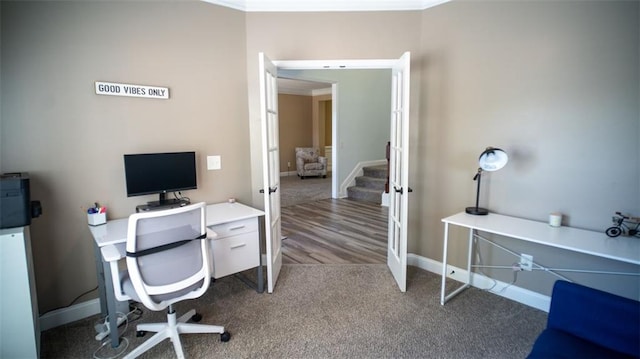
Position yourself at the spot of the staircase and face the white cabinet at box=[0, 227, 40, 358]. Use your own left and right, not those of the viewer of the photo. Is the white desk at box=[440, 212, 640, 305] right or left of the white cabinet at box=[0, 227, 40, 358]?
left

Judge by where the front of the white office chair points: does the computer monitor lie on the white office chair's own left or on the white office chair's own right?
on the white office chair's own right

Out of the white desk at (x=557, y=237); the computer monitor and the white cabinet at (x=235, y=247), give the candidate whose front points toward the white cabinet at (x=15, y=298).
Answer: the white desk

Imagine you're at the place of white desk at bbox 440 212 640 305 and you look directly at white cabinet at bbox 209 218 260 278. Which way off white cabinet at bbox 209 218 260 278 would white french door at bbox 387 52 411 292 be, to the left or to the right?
right

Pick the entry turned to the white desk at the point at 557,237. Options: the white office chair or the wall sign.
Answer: the wall sign

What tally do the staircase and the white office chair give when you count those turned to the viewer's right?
0

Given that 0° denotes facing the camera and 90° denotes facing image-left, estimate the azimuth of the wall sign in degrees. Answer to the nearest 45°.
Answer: approximately 315°

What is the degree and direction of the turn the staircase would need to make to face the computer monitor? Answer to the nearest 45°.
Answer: approximately 45° to its left

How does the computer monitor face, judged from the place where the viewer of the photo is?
facing the viewer and to the right of the viewer

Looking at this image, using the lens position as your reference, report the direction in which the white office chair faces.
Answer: facing away from the viewer and to the left of the viewer

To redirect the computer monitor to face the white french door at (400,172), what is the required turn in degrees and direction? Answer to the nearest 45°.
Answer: approximately 45° to its left
